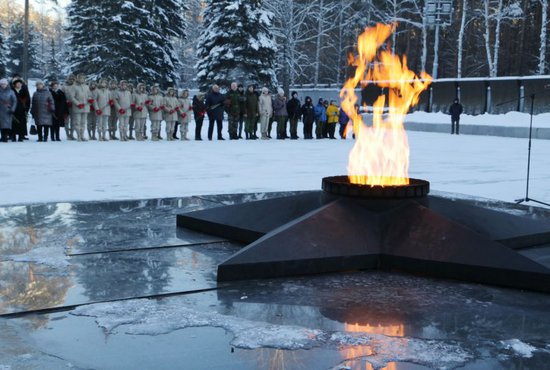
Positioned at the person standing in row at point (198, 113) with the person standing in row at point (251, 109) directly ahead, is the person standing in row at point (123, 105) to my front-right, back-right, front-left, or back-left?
back-right

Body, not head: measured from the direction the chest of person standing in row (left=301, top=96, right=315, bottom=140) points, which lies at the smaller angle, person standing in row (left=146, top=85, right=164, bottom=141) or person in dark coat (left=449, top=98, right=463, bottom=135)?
the person standing in row

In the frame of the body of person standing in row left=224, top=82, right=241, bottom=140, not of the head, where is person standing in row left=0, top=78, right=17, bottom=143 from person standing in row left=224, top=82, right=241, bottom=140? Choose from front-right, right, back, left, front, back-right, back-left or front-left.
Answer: front-right

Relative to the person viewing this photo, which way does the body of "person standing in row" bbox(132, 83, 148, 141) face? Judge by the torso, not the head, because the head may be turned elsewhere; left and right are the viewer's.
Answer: facing the viewer and to the right of the viewer

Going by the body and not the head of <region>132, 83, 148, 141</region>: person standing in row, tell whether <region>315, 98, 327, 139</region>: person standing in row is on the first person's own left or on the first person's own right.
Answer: on the first person's own left

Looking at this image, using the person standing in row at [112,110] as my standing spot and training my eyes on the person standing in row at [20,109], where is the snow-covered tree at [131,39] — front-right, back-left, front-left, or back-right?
back-right

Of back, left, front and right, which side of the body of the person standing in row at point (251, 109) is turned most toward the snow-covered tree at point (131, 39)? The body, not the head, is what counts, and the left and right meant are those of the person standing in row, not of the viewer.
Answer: back

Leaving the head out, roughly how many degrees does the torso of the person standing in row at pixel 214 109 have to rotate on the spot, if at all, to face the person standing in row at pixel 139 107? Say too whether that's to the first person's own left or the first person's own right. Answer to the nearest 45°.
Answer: approximately 45° to the first person's own right

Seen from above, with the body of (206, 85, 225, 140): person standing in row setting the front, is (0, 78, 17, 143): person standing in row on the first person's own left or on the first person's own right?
on the first person's own right
